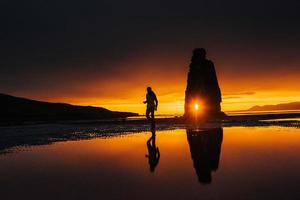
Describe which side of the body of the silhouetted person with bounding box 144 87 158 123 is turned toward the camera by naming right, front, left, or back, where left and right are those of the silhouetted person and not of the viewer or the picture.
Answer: left
